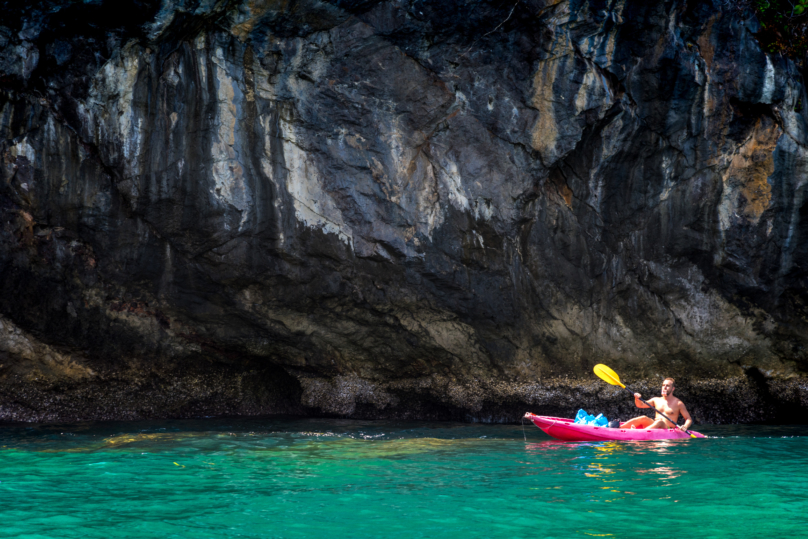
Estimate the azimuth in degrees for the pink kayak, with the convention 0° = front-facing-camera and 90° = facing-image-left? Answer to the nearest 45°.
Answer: approximately 90°
